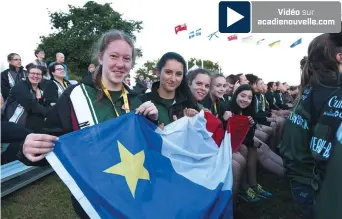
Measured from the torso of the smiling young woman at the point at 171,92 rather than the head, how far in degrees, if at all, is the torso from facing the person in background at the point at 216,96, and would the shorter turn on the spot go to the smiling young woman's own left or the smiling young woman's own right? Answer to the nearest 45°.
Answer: approximately 135° to the smiling young woman's own left

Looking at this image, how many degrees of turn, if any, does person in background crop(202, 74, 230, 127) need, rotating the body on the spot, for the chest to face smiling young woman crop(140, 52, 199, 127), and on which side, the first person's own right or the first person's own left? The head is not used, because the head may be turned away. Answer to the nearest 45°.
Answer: approximately 45° to the first person's own right

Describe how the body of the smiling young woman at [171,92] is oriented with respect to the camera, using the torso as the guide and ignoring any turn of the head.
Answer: toward the camera

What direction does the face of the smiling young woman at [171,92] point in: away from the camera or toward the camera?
toward the camera

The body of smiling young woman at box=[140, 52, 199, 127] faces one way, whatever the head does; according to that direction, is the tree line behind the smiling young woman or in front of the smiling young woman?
behind

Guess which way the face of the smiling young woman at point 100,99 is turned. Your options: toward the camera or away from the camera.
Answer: toward the camera

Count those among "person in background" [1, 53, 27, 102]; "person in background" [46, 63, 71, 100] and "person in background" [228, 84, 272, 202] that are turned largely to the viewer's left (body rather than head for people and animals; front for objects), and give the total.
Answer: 0

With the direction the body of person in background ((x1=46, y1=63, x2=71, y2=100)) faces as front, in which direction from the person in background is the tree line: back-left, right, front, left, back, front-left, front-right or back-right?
back-left

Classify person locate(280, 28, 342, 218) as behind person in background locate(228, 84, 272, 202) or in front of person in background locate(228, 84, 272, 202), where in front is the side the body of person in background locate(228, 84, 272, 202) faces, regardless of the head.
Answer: in front

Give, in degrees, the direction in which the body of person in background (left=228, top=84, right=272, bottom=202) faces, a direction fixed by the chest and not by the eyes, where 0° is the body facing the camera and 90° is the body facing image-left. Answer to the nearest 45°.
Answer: approximately 315°

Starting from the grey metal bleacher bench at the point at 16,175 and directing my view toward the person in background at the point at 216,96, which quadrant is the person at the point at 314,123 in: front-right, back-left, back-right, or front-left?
front-right

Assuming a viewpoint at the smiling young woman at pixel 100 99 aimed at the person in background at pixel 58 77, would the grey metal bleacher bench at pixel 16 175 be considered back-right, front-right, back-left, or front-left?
front-left

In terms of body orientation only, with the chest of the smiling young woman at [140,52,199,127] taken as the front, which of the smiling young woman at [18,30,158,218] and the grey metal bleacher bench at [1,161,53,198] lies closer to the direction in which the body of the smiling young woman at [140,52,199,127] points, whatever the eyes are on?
the smiling young woman

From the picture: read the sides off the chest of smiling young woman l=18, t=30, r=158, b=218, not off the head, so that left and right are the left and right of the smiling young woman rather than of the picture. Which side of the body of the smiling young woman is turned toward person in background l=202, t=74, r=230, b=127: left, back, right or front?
left

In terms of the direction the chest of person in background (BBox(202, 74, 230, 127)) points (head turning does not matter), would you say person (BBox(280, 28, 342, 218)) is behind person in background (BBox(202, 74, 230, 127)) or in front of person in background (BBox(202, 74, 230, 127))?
in front
